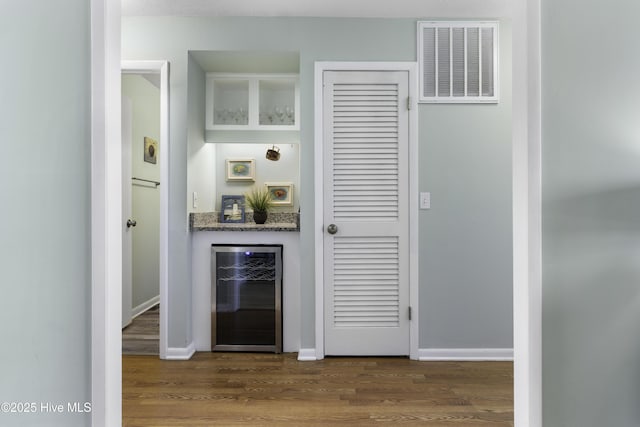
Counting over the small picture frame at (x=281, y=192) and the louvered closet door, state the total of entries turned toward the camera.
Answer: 2

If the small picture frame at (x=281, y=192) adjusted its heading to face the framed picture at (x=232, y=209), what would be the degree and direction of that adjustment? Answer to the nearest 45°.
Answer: approximately 90° to its right

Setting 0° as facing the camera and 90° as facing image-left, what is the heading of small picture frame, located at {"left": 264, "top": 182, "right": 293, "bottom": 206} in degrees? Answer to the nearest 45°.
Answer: approximately 0°

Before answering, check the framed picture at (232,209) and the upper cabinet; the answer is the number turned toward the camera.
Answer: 2

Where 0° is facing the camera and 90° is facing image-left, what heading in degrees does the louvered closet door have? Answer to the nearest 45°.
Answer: approximately 0°
